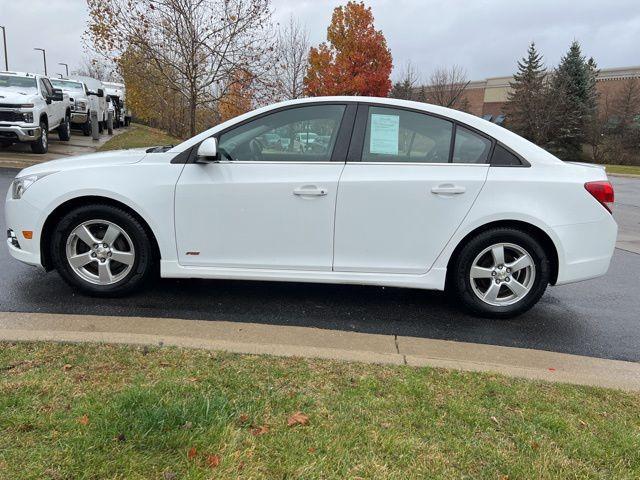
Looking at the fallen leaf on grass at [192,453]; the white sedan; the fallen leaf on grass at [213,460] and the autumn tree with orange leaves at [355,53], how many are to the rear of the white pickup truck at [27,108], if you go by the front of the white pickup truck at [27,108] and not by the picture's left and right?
1

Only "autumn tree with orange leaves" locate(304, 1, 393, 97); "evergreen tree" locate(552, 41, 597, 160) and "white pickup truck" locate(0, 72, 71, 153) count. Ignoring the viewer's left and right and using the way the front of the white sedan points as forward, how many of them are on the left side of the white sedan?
0

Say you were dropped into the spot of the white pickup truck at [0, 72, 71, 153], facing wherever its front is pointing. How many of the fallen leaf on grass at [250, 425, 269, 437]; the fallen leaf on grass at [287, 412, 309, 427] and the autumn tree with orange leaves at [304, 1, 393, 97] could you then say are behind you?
1

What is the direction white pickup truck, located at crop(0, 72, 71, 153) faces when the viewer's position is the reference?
facing the viewer and to the left of the viewer

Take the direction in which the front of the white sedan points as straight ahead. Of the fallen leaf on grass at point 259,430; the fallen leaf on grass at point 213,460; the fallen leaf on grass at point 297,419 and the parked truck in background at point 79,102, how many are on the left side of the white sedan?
3

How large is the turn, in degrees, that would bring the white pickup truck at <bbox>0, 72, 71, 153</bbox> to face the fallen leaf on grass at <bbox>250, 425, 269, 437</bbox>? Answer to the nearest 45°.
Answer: approximately 45° to its left

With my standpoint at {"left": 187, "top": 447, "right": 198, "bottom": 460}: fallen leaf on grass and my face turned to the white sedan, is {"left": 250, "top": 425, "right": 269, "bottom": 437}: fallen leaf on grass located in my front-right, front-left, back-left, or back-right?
front-right

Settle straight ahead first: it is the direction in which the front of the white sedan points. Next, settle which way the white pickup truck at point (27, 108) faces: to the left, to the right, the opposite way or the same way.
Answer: to the left

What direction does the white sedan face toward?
to the viewer's left

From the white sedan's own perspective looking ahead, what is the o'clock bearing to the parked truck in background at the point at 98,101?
The parked truck in background is roughly at 2 o'clock from the white sedan.

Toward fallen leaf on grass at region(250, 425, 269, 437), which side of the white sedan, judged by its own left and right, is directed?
left

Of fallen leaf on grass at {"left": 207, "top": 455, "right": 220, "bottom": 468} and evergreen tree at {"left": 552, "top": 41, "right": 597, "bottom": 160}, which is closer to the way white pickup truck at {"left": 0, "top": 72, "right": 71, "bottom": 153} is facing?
the fallen leaf on grass

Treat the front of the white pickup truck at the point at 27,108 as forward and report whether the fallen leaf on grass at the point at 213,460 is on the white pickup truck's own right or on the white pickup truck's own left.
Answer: on the white pickup truck's own left

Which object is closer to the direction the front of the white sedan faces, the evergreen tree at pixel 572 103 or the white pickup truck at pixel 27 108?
the white pickup truck

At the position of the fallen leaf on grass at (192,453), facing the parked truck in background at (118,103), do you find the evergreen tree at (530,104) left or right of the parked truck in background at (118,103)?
right

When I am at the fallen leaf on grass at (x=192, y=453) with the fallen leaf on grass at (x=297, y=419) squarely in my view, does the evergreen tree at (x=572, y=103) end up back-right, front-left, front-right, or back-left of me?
front-left

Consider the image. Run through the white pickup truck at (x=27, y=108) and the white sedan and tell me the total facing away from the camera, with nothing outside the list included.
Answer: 0

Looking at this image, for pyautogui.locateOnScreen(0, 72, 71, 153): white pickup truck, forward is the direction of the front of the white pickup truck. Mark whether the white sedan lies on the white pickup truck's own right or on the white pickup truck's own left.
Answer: on the white pickup truck's own left
